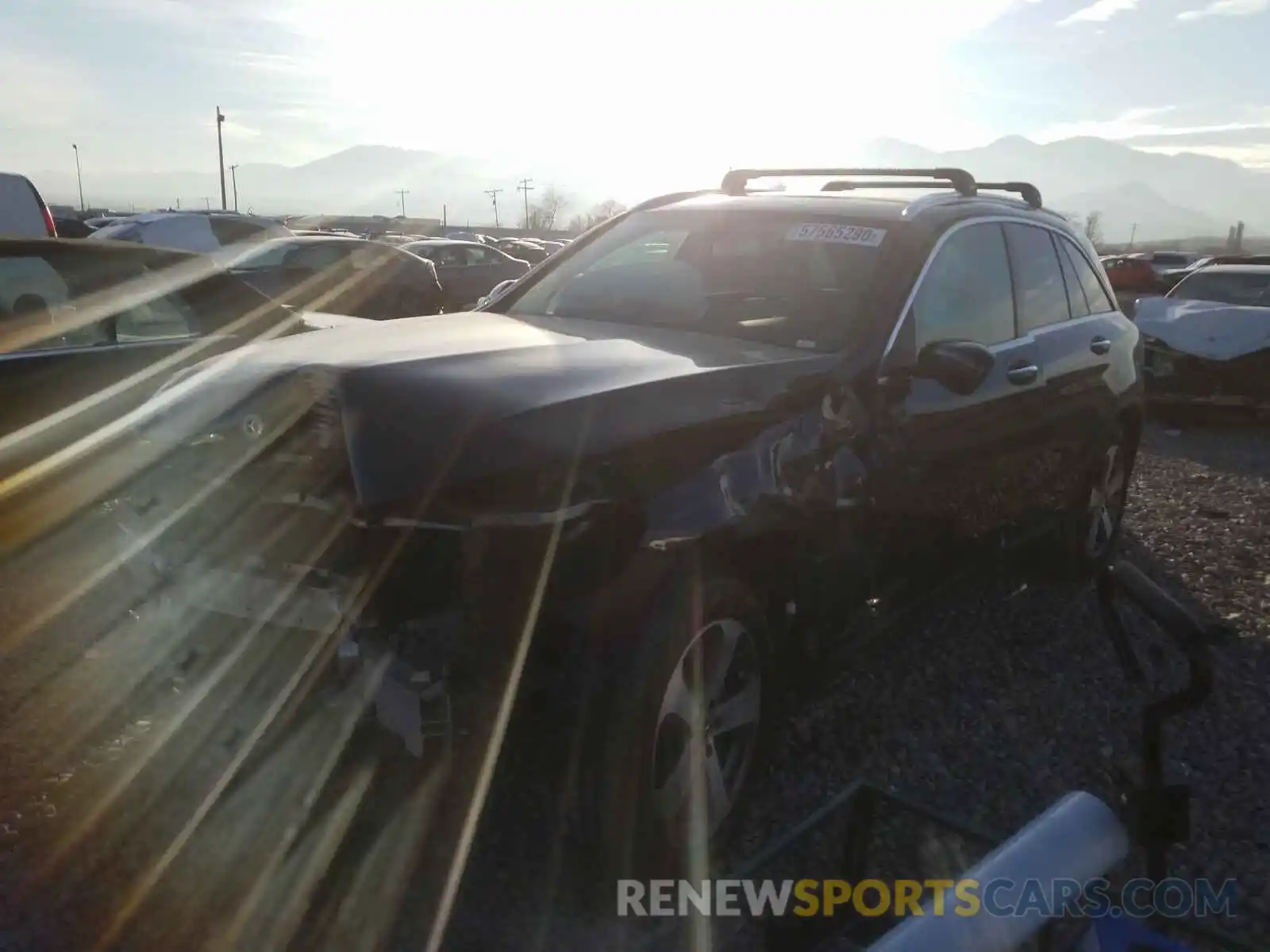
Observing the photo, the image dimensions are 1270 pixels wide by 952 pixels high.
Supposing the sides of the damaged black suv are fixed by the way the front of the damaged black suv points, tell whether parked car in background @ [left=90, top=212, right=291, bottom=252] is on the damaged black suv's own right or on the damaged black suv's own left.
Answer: on the damaged black suv's own right

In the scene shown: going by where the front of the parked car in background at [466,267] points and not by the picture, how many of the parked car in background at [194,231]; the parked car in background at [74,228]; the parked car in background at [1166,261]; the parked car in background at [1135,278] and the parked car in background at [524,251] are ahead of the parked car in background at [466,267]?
2

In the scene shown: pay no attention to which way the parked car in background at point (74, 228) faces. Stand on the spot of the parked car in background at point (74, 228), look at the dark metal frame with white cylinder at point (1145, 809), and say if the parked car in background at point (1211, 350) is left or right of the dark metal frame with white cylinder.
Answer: left

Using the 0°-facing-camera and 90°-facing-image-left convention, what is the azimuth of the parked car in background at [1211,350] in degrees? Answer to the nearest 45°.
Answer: approximately 45°

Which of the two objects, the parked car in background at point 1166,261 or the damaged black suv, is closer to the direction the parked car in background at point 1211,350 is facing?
the damaged black suv

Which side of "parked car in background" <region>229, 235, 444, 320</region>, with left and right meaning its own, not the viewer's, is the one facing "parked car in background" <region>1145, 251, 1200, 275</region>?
back

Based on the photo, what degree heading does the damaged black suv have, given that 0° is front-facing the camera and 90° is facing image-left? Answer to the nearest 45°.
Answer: approximately 45°
